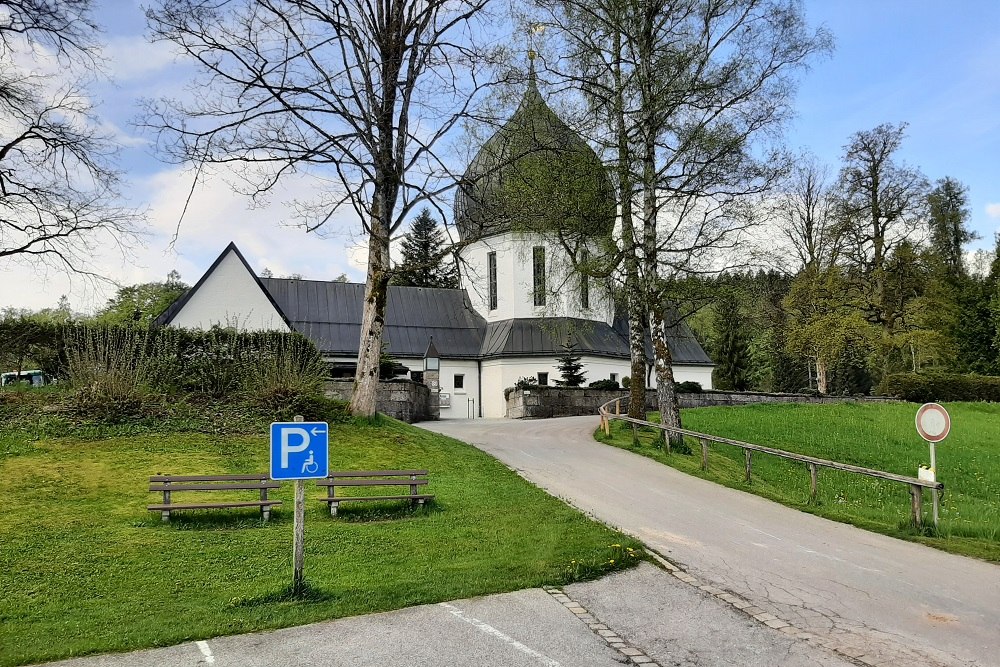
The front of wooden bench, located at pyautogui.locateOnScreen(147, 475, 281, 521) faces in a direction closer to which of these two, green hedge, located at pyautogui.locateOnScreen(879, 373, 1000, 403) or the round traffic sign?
the round traffic sign

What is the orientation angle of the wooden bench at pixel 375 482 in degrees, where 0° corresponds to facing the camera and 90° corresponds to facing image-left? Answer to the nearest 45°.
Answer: approximately 0°

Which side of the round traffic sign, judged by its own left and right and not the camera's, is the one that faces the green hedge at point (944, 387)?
back

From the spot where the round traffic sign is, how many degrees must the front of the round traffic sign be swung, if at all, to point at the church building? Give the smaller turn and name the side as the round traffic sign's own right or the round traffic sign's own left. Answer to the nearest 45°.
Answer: approximately 135° to the round traffic sign's own right

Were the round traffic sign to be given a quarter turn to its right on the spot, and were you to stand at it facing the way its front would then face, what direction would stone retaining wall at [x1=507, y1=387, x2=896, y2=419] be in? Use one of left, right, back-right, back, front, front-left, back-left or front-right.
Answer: front-right

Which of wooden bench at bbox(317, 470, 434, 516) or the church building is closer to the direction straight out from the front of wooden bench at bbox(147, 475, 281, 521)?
the wooden bench

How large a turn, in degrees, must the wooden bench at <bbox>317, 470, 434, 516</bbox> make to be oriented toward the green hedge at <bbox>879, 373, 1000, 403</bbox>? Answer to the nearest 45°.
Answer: approximately 135° to its left

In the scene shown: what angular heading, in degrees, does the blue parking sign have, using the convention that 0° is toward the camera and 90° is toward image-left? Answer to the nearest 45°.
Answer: approximately 0°

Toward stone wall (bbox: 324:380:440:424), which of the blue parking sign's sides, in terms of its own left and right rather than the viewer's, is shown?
back

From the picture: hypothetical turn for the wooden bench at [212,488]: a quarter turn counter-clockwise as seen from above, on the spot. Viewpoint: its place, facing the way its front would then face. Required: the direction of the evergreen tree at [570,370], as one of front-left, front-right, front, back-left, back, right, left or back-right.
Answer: front-left

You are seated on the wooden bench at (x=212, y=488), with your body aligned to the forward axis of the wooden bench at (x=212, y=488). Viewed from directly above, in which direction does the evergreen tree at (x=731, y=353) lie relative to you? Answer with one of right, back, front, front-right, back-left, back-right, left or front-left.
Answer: back-left

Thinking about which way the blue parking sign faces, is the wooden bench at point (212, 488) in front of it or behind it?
behind
